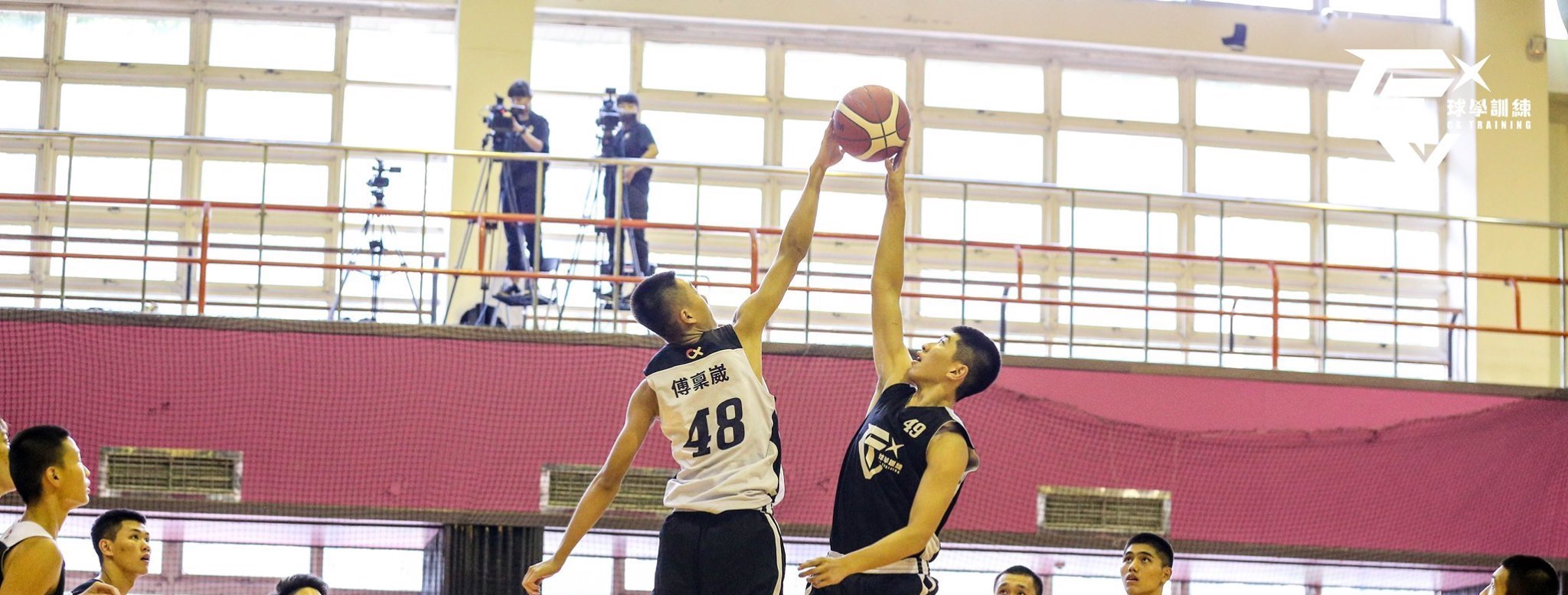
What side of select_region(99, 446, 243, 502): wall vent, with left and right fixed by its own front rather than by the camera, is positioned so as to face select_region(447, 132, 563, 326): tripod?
left

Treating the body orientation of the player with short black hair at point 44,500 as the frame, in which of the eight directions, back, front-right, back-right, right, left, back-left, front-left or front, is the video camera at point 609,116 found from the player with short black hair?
front-left

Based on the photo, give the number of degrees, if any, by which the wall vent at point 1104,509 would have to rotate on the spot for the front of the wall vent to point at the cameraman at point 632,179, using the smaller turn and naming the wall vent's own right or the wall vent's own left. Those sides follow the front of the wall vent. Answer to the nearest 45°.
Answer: approximately 90° to the wall vent's own right

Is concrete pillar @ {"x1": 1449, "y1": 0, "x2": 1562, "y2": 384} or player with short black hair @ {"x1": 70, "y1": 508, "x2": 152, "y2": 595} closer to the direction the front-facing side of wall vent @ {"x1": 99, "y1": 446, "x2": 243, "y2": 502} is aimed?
the player with short black hair

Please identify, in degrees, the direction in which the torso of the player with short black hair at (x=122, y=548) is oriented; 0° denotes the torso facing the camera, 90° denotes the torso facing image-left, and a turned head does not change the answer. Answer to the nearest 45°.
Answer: approximately 315°

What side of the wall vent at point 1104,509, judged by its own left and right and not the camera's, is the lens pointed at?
front

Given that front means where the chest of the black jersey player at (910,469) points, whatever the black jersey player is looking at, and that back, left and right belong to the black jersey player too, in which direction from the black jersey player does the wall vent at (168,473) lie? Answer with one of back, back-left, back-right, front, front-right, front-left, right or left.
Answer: right

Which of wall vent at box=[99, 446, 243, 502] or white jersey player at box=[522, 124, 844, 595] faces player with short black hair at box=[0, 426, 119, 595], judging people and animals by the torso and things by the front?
the wall vent

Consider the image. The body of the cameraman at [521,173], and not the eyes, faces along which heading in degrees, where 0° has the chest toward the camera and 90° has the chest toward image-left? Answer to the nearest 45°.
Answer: approximately 45°

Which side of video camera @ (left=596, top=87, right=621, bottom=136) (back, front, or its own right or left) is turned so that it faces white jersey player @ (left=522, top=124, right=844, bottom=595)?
front
